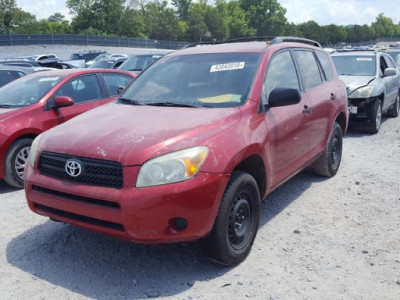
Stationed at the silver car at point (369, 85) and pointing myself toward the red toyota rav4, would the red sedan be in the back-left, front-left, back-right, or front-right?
front-right

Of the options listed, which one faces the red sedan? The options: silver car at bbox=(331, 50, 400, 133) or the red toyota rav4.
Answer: the silver car

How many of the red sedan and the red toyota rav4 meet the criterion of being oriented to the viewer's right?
0

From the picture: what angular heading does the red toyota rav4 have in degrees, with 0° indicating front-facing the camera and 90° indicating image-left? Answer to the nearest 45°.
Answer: approximately 45°

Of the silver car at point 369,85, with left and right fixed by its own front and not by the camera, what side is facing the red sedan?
front

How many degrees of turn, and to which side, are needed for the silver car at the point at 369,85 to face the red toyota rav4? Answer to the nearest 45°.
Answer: approximately 45° to its left

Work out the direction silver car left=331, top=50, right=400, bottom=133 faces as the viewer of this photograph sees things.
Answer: facing the viewer and to the left of the viewer

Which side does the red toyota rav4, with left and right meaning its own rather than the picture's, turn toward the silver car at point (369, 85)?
back

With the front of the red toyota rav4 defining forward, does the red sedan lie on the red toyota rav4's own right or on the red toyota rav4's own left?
on the red toyota rav4's own right

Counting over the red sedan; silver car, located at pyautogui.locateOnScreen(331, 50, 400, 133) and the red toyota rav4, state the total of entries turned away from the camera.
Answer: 0

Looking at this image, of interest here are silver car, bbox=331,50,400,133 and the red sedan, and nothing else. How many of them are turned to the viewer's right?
0
